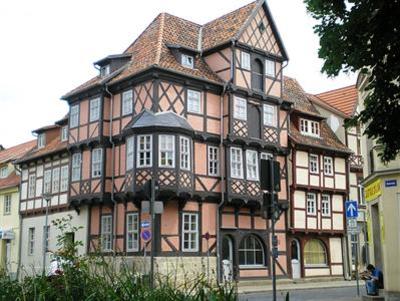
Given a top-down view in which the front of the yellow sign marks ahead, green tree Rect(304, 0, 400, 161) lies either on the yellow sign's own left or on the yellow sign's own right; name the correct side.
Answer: on the yellow sign's own left

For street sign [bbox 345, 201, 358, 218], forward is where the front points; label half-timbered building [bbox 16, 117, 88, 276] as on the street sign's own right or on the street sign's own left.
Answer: on the street sign's own right

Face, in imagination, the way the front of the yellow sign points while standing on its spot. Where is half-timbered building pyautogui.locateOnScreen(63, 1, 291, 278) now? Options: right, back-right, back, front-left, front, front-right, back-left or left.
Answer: right

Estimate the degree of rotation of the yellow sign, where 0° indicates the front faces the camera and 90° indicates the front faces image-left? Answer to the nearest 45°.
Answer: approximately 45°

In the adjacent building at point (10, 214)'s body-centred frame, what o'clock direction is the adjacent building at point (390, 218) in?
the adjacent building at point (390, 218) is roughly at 10 o'clock from the adjacent building at point (10, 214).

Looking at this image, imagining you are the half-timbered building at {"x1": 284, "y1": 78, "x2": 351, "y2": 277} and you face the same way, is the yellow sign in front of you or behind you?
in front

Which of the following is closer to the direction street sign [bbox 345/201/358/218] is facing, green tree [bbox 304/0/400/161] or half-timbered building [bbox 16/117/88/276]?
the green tree

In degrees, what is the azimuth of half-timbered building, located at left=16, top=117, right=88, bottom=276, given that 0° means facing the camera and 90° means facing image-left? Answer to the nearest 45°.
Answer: approximately 45°

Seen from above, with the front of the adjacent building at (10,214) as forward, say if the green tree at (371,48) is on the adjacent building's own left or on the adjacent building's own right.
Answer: on the adjacent building's own left
